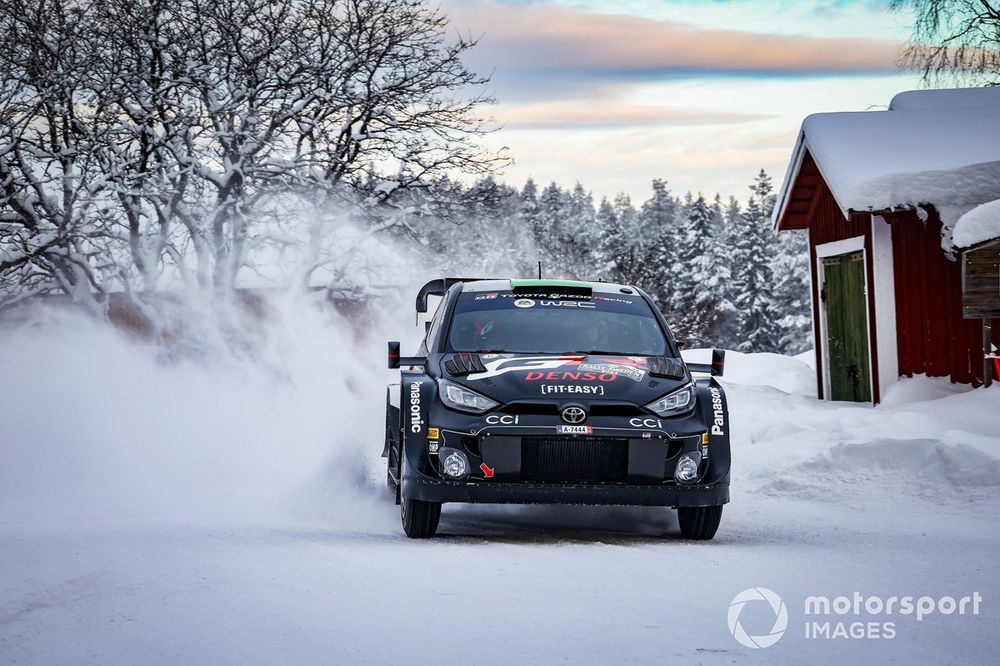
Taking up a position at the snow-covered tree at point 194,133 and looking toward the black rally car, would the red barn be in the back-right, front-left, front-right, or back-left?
front-left

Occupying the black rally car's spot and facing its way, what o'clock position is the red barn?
The red barn is roughly at 7 o'clock from the black rally car.

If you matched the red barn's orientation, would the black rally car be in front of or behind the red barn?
in front

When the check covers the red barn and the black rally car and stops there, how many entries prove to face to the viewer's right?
0

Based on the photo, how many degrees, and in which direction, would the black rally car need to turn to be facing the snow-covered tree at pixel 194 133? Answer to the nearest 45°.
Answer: approximately 135° to its right

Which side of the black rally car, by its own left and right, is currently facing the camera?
front

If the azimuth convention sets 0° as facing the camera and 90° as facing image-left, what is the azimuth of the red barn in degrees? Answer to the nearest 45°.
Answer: approximately 45°

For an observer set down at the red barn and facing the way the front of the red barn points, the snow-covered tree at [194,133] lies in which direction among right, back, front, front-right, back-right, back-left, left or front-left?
front-right
